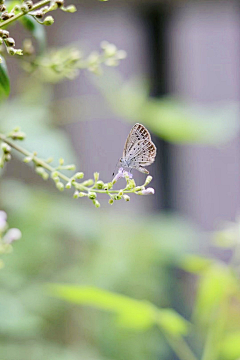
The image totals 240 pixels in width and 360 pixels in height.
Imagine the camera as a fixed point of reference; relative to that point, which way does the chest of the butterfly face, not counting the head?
to the viewer's left
